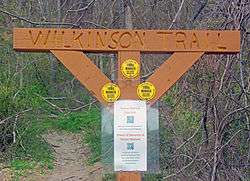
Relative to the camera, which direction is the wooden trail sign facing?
toward the camera
